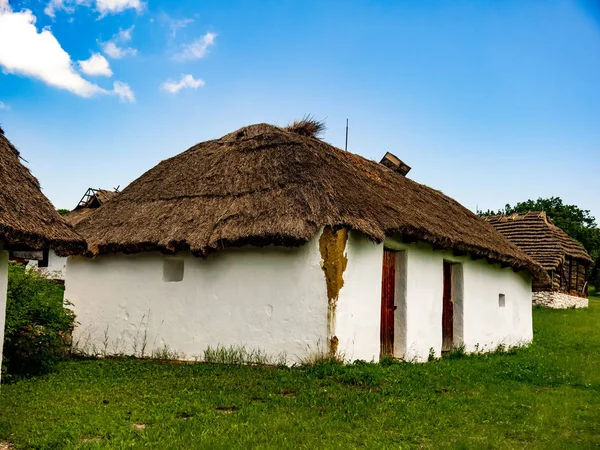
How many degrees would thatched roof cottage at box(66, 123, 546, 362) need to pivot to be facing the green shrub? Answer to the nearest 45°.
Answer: approximately 135° to its right

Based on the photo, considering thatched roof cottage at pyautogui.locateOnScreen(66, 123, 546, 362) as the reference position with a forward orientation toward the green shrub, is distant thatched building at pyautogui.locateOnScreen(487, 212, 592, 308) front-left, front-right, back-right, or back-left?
back-right

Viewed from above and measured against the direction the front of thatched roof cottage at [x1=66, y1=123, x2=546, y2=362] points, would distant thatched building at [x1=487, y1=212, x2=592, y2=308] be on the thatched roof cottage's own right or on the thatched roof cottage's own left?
on the thatched roof cottage's own left

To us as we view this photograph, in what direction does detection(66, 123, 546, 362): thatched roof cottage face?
facing the viewer and to the right of the viewer

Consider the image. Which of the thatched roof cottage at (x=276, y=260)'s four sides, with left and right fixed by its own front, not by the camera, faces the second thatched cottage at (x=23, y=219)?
right
